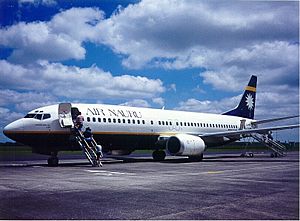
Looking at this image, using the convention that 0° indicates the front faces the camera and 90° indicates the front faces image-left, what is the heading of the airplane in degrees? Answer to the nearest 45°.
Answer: approximately 45°

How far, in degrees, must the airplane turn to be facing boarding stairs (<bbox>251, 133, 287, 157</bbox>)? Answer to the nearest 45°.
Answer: approximately 180°
